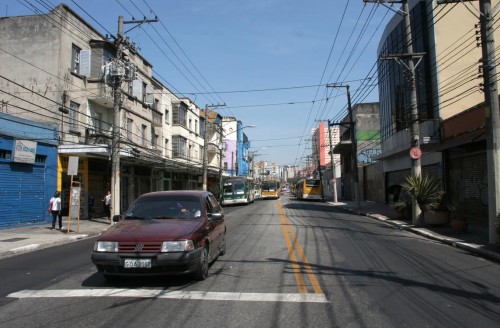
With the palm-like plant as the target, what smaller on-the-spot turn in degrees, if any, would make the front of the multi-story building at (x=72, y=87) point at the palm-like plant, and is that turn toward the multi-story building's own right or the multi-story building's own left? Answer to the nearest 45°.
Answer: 0° — it already faces it

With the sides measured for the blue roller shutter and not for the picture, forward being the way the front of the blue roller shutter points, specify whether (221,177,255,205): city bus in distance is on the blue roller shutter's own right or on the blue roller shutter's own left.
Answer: on the blue roller shutter's own left

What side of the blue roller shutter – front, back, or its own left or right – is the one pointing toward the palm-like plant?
front

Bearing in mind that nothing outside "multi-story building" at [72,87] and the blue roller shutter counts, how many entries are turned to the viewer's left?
0

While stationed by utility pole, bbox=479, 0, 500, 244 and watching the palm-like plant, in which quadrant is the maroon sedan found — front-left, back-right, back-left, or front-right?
back-left

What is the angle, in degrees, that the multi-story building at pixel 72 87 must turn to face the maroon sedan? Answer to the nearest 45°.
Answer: approximately 45° to its right

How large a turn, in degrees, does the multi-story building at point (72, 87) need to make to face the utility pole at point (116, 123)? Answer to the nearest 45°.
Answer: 0° — it already faces it

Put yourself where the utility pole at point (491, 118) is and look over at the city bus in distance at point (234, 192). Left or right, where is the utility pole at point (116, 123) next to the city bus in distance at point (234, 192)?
left

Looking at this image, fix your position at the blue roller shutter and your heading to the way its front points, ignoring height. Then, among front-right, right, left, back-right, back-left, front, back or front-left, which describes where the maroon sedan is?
front-right

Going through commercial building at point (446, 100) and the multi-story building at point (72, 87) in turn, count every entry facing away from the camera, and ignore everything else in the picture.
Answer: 0

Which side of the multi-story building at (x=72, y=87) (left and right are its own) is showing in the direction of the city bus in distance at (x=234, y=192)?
left
